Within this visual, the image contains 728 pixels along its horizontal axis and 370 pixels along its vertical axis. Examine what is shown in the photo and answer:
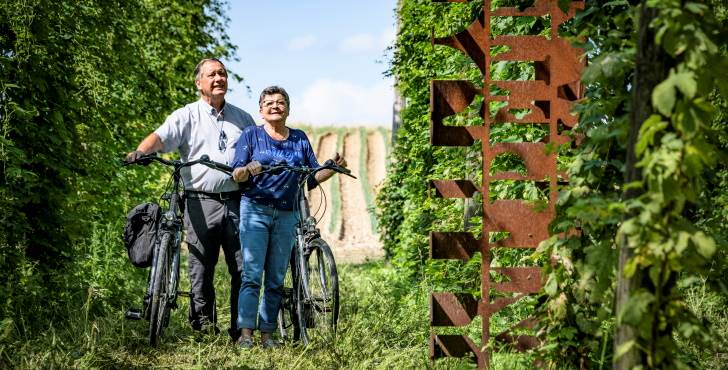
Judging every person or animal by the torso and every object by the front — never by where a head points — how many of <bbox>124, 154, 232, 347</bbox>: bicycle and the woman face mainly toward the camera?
2

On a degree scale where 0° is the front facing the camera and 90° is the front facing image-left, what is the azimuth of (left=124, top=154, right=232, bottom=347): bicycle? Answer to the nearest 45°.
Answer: approximately 0°

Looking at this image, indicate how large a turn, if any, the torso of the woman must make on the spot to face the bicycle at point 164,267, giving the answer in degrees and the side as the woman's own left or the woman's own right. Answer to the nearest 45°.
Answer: approximately 90° to the woman's own right

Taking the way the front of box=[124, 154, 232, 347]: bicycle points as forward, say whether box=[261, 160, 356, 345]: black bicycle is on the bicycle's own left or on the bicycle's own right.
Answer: on the bicycle's own left

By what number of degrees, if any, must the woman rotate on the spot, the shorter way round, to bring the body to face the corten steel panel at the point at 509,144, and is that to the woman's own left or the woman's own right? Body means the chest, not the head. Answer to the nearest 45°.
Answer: approximately 45° to the woman's own left

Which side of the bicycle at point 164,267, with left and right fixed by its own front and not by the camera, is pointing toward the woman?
left

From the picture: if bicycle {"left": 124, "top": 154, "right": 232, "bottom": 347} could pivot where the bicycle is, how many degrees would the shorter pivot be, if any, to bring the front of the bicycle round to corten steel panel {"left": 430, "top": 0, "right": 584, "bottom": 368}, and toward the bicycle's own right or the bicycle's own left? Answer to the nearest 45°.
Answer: approximately 45° to the bicycle's own left

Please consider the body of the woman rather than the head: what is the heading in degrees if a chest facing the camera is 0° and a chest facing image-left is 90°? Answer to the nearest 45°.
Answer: approximately 0°
